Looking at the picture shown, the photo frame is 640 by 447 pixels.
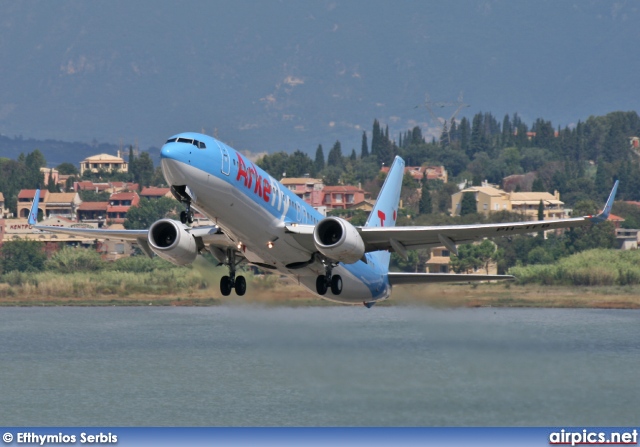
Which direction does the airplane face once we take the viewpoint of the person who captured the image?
facing the viewer and to the left of the viewer
